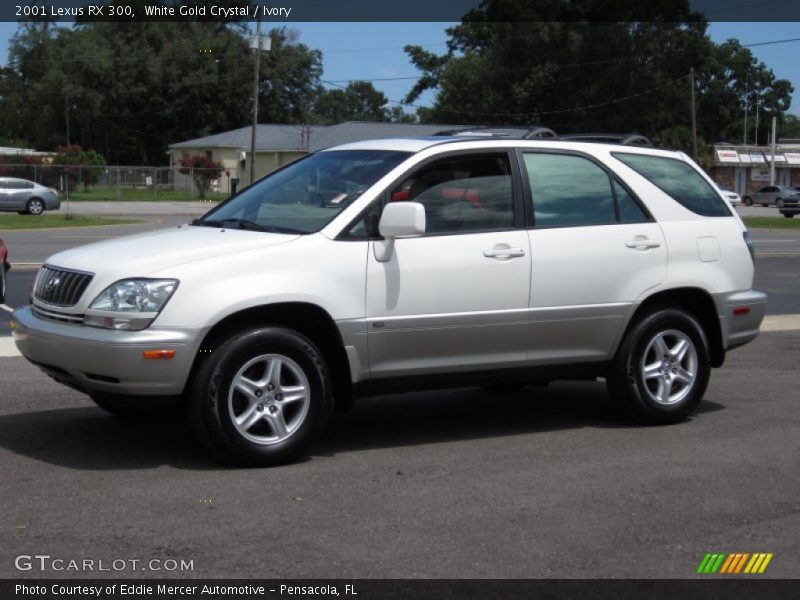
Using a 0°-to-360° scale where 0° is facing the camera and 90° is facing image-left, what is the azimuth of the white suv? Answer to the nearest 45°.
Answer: approximately 45°

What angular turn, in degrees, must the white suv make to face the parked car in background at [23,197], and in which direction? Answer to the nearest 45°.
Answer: approximately 135° to its right
